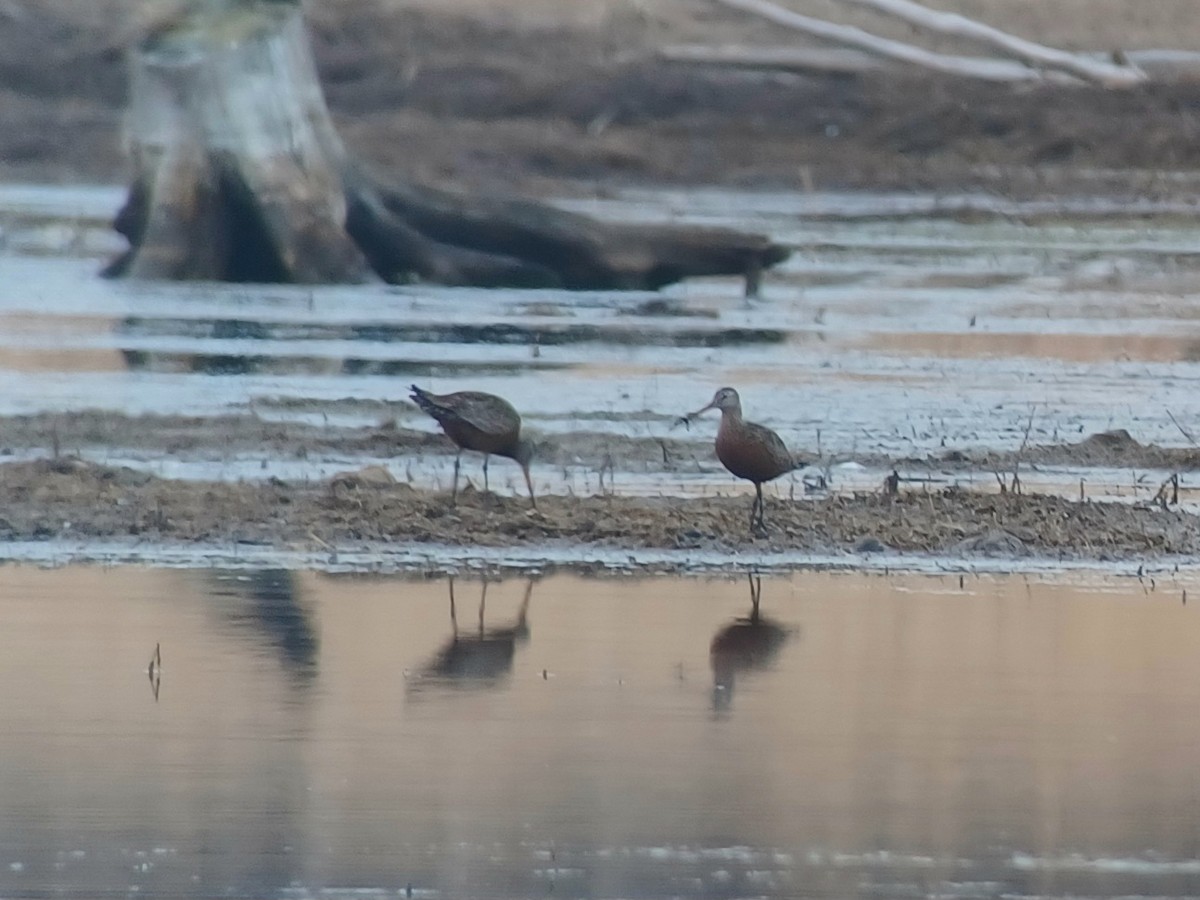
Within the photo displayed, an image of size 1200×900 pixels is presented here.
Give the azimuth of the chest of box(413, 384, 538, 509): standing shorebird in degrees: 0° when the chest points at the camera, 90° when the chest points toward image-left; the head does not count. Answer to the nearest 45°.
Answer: approximately 270°

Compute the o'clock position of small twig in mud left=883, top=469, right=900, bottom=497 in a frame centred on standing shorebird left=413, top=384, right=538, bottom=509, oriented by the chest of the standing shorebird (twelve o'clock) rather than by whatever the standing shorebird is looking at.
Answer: The small twig in mud is roughly at 12 o'clock from the standing shorebird.

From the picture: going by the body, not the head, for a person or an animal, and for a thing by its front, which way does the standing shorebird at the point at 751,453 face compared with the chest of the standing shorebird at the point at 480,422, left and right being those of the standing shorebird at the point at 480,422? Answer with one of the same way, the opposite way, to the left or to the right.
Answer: the opposite way

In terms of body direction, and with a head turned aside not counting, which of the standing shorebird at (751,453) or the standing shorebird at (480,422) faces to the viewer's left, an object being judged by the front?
the standing shorebird at (751,453)

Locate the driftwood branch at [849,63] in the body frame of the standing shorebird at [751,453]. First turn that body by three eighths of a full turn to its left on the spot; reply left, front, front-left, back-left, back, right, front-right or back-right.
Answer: back-left

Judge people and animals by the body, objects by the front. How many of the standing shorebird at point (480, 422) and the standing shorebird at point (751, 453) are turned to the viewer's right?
1

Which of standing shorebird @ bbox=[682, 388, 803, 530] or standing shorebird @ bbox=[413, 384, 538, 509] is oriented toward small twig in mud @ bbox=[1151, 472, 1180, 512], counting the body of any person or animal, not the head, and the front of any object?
standing shorebird @ bbox=[413, 384, 538, 509]

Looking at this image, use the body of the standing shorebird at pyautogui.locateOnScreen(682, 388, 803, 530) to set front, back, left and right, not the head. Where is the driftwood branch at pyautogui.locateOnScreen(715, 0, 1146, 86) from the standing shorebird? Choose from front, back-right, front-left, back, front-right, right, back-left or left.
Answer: right

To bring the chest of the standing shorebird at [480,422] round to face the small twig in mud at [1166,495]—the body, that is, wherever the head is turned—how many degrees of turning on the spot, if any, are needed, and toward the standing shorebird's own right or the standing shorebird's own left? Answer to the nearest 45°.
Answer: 0° — it already faces it

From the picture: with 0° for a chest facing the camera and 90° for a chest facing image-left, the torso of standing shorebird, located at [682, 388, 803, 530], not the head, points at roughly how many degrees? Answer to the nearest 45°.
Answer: approximately 90°
